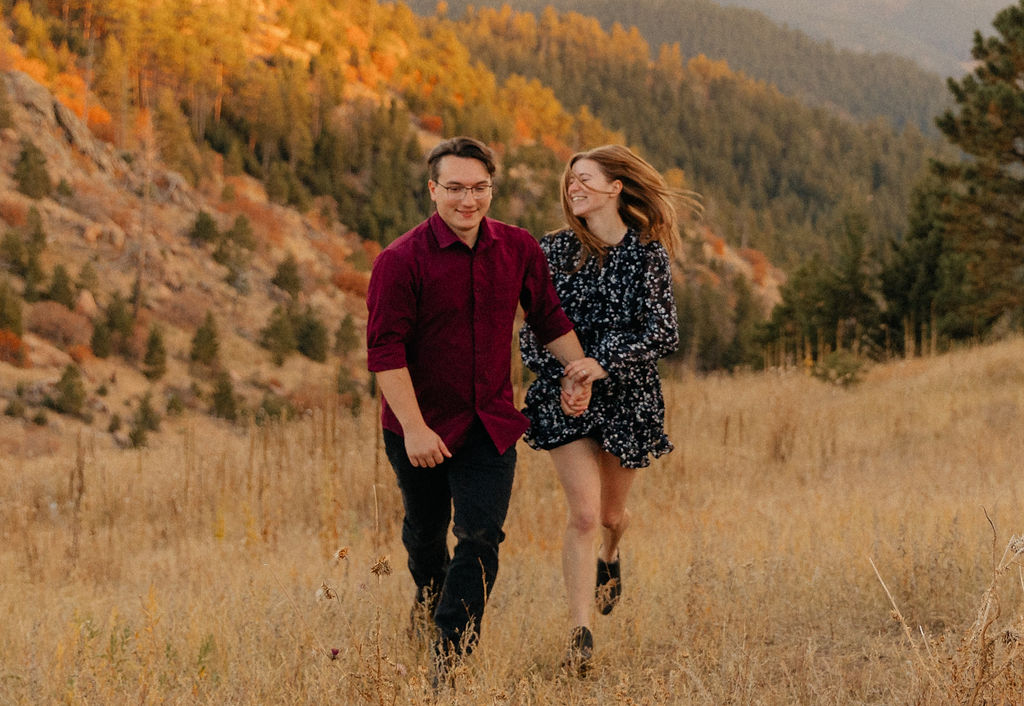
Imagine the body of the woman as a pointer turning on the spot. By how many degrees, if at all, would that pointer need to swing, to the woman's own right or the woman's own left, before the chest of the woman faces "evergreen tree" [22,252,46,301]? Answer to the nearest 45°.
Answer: approximately 135° to the woman's own right

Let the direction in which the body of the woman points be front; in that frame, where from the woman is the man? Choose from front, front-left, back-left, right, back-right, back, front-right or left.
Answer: front-right

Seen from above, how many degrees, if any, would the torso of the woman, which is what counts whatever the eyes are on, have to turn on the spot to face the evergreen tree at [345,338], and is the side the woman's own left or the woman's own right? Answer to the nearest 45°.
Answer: approximately 180°

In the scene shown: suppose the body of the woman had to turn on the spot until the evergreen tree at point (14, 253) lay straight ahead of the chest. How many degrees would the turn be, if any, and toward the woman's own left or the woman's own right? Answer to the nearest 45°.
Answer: approximately 135° to the woman's own right

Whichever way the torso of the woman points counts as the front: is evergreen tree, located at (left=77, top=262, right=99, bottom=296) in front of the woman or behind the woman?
behind

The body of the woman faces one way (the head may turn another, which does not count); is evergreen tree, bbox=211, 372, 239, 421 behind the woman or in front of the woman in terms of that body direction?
behind

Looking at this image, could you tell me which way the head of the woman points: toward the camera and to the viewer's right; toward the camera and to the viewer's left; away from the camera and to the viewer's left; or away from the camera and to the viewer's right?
toward the camera and to the viewer's left

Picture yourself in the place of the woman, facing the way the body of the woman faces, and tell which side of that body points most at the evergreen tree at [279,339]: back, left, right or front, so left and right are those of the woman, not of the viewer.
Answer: back

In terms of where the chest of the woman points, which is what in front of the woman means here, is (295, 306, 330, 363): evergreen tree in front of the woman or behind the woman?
behind

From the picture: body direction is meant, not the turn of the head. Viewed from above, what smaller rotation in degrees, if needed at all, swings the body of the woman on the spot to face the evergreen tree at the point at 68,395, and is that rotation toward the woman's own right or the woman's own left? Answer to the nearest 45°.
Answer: approximately 135° to the woman's own right

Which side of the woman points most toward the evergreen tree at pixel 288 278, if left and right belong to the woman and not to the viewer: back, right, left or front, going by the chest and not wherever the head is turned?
back

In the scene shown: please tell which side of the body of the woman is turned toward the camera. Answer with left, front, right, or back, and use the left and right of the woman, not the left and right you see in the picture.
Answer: front
